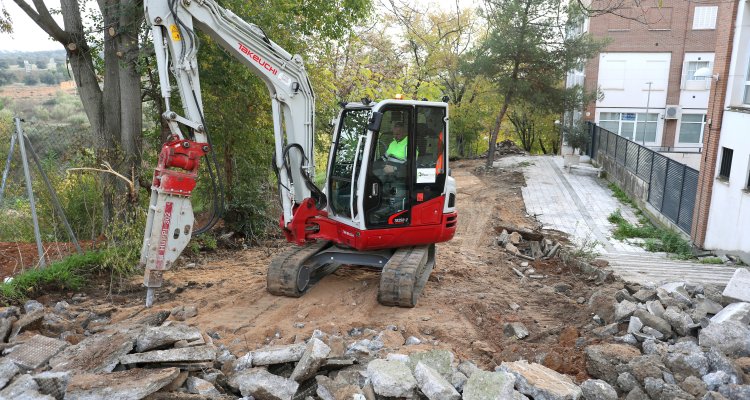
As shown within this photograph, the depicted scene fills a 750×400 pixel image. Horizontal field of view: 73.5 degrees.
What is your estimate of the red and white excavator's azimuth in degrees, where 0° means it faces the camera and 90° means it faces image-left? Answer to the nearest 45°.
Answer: approximately 45°

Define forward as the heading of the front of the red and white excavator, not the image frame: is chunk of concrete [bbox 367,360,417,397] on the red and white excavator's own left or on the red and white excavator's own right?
on the red and white excavator's own left

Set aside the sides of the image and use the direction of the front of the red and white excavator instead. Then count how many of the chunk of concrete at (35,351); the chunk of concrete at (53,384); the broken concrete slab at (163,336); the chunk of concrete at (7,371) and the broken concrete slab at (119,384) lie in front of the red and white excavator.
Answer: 5

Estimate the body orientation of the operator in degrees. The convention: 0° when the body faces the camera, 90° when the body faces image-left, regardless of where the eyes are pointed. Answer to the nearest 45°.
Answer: approximately 45°

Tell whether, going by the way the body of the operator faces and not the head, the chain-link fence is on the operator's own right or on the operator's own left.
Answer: on the operator's own right

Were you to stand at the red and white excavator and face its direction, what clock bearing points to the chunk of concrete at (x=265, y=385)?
The chunk of concrete is roughly at 11 o'clock from the red and white excavator.

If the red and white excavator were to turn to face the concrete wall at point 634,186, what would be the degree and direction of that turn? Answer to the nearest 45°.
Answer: approximately 180°

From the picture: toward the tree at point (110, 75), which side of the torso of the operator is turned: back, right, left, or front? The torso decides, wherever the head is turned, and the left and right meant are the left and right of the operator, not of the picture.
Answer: right

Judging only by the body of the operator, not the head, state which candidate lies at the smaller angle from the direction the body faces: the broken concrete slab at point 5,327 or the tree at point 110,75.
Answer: the broken concrete slab

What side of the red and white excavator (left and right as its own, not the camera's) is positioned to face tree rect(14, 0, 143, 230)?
right

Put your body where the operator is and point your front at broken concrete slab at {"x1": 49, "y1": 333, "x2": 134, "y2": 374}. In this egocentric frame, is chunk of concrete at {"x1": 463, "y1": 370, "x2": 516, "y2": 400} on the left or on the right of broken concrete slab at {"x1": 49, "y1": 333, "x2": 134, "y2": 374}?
left

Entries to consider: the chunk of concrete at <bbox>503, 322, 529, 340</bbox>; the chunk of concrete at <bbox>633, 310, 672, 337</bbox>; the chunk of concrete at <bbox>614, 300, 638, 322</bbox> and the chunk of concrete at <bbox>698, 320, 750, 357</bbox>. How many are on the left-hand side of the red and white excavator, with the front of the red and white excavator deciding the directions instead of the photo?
4
